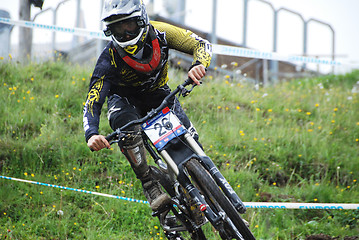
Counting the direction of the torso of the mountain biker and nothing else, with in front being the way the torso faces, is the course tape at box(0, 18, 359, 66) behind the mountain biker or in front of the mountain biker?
behind

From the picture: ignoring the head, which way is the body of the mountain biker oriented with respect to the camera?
toward the camera
